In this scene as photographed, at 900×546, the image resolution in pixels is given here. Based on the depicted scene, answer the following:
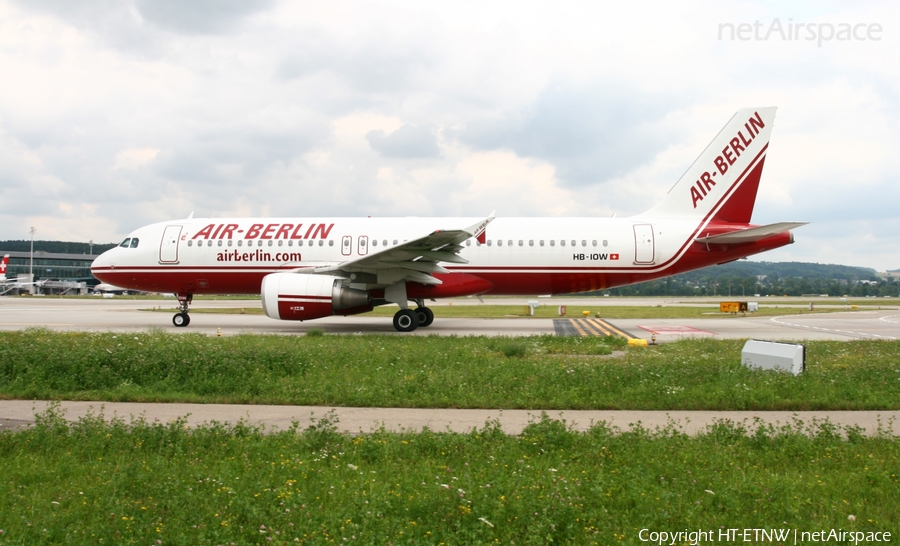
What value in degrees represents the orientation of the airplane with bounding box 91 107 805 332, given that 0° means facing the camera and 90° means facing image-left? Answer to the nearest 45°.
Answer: approximately 90°
